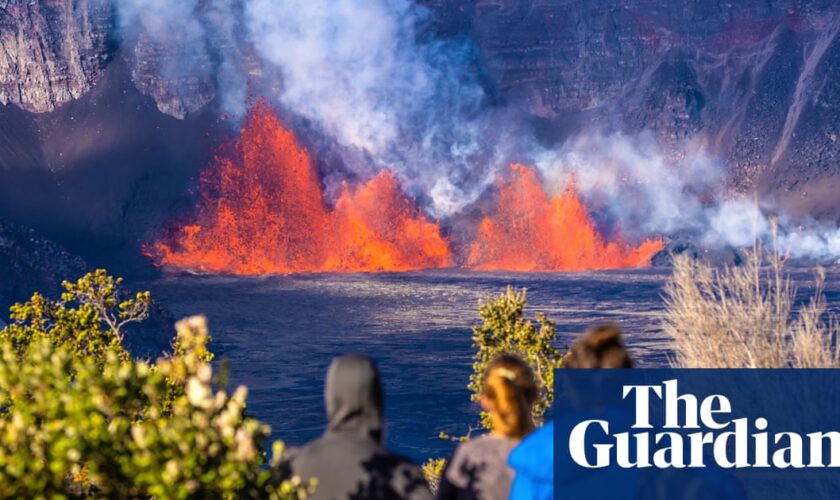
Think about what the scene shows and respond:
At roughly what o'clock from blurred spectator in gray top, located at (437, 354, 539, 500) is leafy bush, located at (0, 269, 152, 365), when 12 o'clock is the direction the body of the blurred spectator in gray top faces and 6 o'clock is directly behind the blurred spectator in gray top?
The leafy bush is roughly at 11 o'clock from the blurred spectator in gray top.

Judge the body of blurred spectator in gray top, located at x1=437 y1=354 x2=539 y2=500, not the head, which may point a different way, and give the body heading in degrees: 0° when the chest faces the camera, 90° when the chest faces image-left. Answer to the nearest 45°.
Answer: approximately 180°

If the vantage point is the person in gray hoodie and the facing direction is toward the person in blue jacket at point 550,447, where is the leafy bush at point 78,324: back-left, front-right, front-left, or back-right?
back-left

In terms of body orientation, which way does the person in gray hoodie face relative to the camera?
away from the camera

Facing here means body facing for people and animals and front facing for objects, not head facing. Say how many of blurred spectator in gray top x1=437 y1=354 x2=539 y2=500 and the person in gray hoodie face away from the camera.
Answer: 2

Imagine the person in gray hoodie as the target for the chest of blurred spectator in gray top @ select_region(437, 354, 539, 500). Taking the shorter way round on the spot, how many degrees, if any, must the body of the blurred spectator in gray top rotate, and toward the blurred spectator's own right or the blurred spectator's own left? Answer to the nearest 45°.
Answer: approximately 90° to the blurred spectator's own left

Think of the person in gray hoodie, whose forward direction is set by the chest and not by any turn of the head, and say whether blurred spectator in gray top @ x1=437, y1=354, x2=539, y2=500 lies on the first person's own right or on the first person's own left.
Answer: on the first person's own right

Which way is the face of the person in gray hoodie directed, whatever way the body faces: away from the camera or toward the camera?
away from the camera
